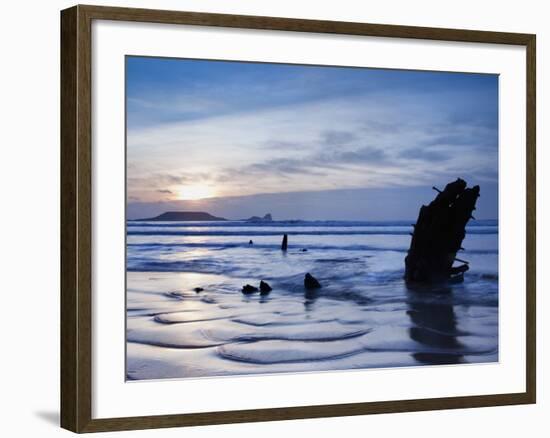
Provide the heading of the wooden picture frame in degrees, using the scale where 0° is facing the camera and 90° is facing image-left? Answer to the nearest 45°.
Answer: approximately 315°
